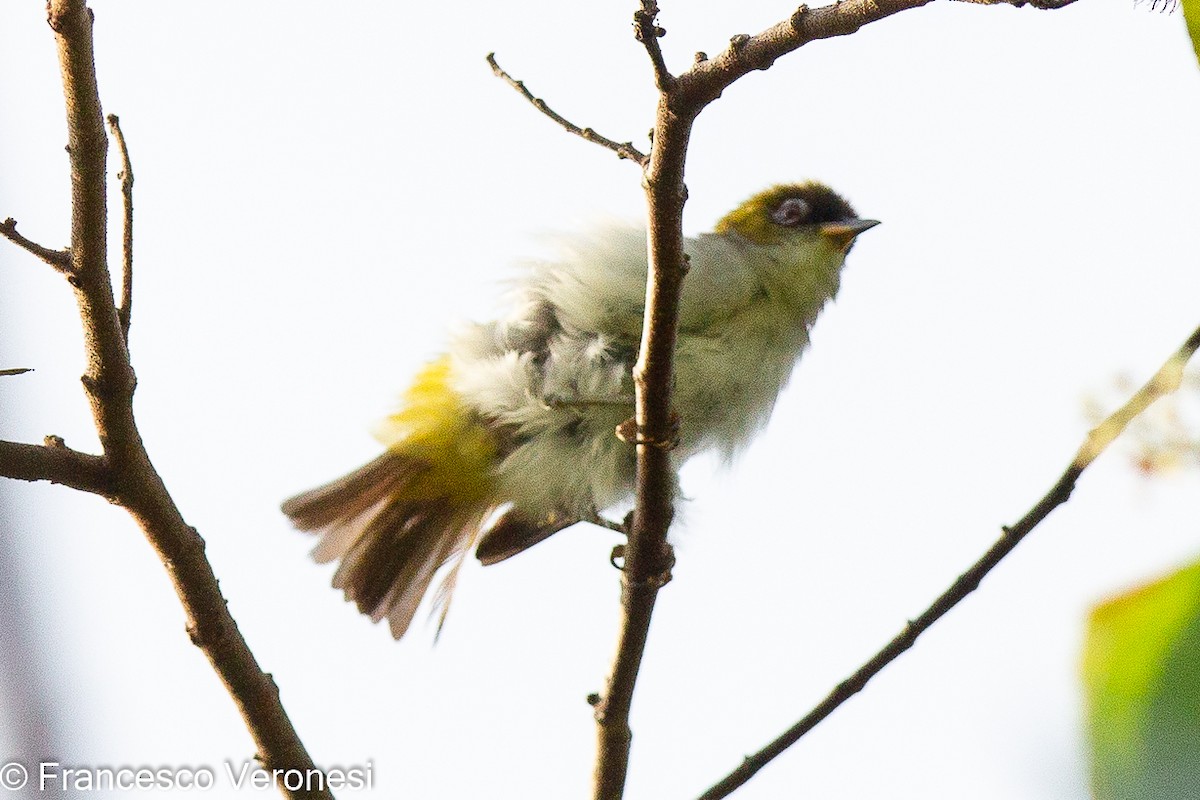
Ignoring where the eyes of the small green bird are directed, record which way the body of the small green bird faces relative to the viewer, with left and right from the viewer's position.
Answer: facing to the right of the viewer

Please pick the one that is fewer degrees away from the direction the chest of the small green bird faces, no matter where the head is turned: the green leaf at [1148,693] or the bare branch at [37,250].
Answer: the green leaf

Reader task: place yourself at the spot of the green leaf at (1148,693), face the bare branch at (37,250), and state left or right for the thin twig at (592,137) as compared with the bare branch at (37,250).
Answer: right

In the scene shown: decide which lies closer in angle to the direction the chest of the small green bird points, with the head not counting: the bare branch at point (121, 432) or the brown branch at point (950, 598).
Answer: the brown branch

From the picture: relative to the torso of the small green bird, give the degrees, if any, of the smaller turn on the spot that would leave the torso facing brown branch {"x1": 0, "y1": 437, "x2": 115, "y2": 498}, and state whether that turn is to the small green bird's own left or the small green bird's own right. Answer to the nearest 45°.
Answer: approximately 135° to the small green bird's own right
